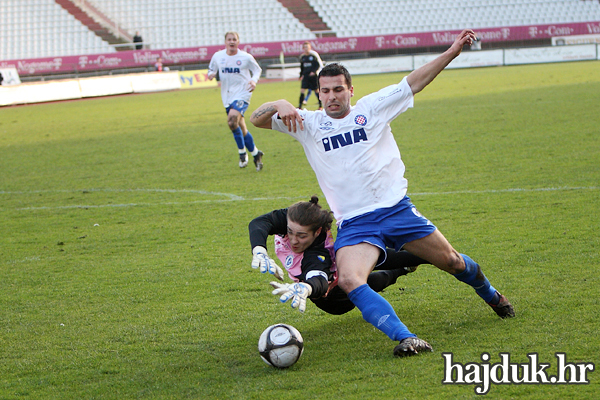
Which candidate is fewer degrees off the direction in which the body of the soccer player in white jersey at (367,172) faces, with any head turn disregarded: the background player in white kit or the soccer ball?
the soccer ball

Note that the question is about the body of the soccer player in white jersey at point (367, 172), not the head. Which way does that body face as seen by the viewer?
toward the camera

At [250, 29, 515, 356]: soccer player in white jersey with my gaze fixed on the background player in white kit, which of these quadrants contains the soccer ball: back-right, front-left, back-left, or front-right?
back-left

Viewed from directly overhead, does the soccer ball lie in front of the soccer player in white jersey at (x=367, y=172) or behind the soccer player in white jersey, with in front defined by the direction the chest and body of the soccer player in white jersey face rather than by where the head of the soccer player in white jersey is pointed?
in front

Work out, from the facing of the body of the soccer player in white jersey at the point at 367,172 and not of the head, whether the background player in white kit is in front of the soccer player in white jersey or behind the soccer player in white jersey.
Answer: behind
